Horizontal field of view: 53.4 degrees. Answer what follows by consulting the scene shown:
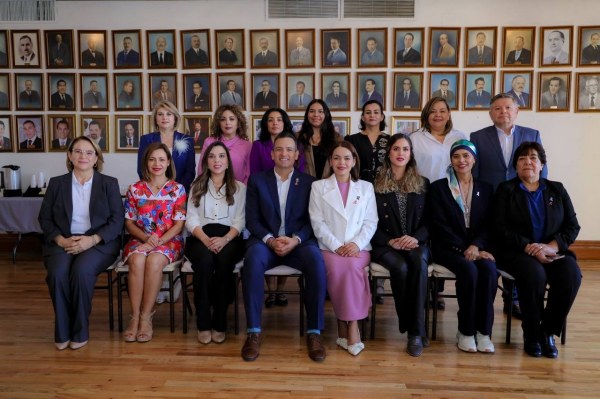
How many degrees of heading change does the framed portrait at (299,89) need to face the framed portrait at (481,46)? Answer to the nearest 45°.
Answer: approximately 90° to its left

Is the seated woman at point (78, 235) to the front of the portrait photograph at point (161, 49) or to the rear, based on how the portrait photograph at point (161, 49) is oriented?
to the front

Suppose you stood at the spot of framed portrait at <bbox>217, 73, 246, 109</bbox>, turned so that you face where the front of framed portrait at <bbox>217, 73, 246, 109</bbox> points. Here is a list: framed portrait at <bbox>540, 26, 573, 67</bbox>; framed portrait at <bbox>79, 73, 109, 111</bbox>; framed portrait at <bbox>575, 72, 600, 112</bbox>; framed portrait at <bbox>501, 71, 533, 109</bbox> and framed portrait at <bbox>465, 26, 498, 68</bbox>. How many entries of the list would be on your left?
4

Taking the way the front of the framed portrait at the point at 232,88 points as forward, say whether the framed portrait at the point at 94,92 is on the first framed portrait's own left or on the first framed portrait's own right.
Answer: on the first framed portrait's own right

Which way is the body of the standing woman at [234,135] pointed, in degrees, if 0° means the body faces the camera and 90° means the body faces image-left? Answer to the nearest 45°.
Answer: approximately 0°

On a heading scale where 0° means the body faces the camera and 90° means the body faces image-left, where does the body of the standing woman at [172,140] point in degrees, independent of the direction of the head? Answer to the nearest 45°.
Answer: approximately 0°

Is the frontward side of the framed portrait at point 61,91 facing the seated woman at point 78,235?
yes

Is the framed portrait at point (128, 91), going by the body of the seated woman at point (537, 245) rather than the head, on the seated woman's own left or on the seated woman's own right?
on the seated woman's own right

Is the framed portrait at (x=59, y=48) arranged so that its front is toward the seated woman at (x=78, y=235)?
yes

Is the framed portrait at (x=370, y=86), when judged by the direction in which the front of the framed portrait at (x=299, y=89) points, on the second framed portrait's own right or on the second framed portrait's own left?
on the second framed portrait's own left

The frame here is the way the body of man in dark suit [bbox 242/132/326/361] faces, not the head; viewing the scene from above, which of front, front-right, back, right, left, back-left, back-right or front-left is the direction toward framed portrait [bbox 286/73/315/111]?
back
